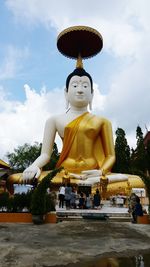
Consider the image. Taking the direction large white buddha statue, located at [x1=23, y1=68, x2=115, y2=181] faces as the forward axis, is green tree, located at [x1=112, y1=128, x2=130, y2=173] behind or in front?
behind

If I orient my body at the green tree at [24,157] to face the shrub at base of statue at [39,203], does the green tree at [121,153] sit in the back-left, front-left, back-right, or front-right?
front-left

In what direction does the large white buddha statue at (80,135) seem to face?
toward the camera

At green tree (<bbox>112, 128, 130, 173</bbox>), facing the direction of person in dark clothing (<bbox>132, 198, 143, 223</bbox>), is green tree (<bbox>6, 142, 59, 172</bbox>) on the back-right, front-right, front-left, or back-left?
back-right

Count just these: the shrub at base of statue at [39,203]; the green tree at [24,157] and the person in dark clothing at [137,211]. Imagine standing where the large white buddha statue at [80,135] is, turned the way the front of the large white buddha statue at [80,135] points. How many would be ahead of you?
2

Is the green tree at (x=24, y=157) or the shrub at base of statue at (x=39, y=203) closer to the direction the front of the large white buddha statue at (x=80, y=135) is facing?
the shrub at base of statue

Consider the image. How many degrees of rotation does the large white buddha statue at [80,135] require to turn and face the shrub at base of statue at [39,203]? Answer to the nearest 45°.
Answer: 0° — it already faces it

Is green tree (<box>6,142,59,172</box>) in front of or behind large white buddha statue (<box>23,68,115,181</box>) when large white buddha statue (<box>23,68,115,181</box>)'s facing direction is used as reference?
behind

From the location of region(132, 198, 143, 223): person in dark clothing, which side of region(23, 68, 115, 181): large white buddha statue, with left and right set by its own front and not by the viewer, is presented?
front

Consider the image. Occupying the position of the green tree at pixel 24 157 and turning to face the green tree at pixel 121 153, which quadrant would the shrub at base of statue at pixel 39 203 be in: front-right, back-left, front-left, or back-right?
front-right

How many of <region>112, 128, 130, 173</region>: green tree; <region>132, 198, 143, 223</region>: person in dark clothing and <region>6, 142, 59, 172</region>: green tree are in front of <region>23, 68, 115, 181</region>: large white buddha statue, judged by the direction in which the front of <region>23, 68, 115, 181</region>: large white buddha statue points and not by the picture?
1

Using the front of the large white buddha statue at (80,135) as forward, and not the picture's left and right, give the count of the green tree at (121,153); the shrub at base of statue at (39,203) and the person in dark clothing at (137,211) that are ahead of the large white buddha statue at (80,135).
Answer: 2

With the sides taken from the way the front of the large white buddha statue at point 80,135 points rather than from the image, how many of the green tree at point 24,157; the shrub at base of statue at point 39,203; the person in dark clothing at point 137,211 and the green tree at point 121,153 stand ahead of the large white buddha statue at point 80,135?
2
